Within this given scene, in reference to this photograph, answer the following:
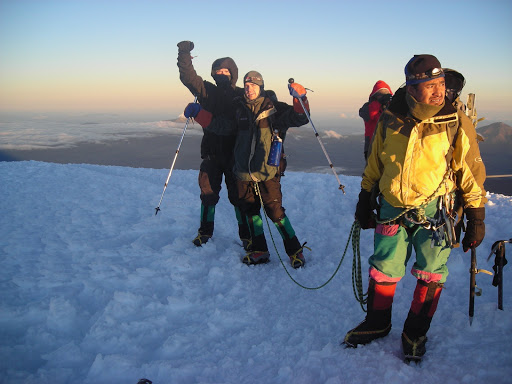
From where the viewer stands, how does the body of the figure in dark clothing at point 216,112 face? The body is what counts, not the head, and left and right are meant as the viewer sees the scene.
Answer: facing the viewer
